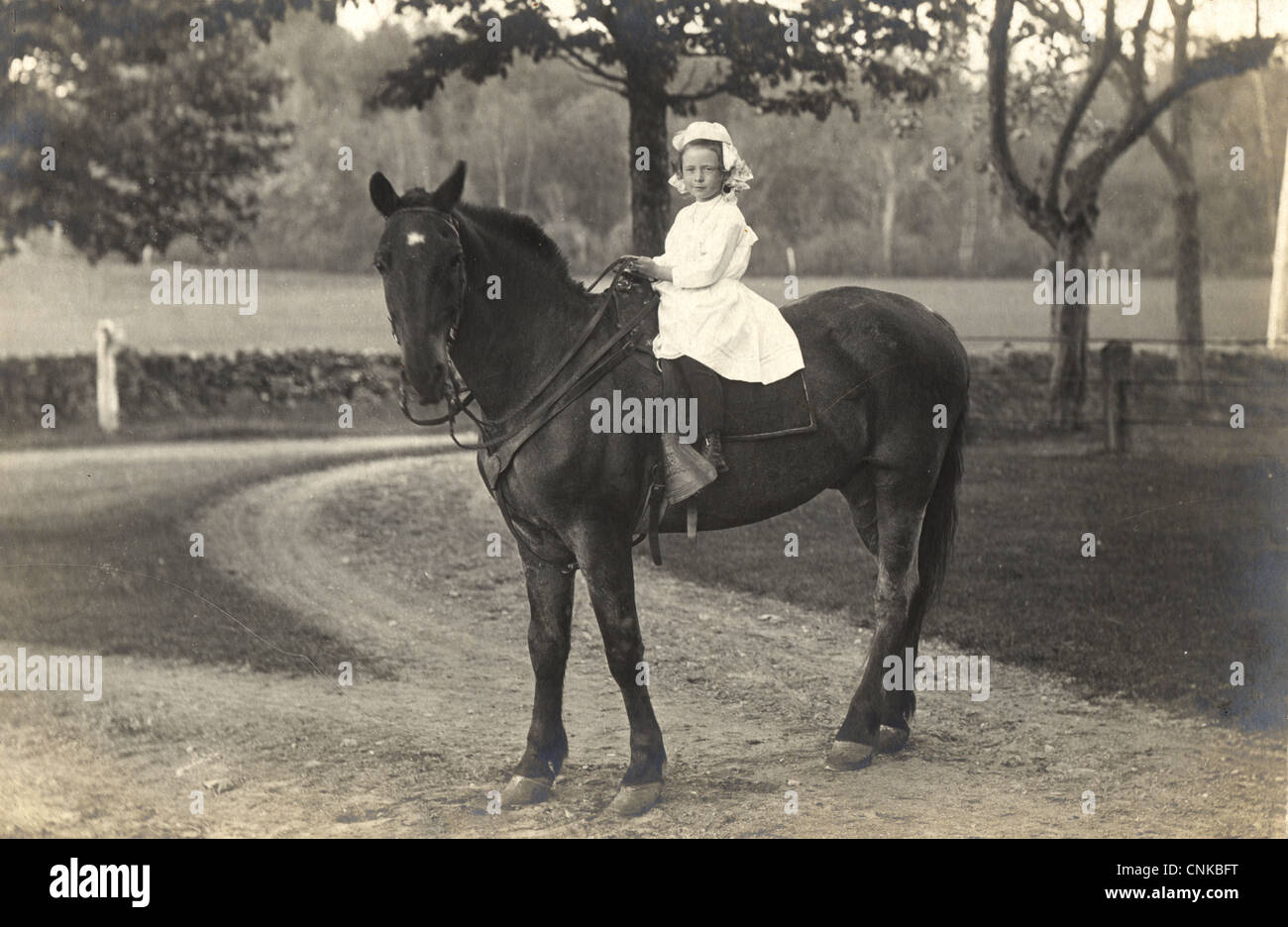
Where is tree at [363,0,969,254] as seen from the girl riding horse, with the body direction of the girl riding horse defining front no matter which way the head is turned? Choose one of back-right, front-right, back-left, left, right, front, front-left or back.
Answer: back-right

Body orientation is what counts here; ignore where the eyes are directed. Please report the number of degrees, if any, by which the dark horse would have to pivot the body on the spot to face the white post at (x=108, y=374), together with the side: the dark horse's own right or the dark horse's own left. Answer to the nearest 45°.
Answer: approximately 90° to the dark horse's own right

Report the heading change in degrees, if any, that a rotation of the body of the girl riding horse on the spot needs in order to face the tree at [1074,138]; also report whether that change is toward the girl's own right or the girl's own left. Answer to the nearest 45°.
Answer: approximately 180°

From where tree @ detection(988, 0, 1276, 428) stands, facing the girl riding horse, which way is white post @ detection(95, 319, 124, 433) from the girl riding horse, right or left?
right

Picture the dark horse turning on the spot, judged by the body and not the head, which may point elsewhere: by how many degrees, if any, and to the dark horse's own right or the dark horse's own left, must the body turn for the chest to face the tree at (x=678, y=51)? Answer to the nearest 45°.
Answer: approximately 135° to the dark horse's own right

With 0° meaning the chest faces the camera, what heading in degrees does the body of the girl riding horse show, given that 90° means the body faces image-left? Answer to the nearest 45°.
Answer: approximately 45°

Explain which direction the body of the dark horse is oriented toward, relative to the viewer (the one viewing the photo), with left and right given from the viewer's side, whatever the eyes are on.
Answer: facing the viewer and to the left of the viewer
